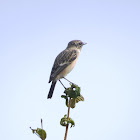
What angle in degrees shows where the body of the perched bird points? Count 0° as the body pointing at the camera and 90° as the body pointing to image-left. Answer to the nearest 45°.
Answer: approximately 270°
